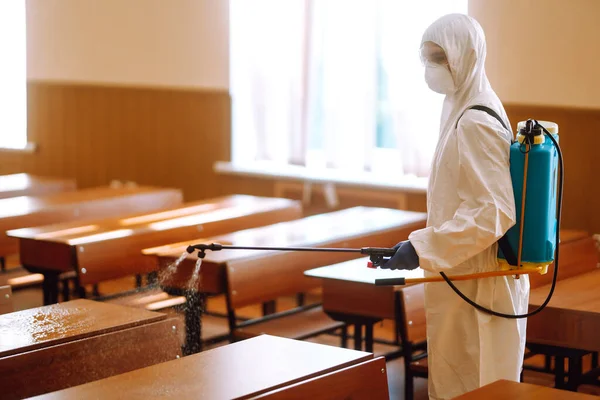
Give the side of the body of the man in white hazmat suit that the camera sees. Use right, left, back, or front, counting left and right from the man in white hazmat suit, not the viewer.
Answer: left

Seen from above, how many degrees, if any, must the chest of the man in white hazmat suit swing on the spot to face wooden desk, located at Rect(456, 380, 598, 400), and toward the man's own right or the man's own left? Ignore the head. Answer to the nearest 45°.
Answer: approximately 90° to the man's own left

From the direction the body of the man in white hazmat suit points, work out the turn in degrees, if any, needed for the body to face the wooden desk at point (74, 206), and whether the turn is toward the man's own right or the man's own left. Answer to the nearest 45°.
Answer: approximately 45° to the man's own right

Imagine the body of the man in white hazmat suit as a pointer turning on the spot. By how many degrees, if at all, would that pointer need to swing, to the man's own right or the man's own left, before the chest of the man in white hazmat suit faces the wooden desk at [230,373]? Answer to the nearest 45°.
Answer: approximately 45° to the man's own left

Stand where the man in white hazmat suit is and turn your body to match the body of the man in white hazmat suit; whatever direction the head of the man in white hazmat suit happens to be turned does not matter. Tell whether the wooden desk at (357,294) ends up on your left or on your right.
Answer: on your right

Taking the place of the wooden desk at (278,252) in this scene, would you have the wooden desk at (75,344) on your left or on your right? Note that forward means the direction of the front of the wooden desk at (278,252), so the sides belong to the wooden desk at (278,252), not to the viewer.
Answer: on your right

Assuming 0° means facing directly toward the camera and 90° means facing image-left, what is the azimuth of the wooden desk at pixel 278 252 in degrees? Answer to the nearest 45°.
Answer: approximately 315°

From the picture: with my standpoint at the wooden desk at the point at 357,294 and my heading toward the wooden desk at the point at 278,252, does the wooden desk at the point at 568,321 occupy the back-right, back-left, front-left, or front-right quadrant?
back-right

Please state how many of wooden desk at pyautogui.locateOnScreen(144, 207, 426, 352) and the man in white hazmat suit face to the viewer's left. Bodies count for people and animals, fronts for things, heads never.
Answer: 1

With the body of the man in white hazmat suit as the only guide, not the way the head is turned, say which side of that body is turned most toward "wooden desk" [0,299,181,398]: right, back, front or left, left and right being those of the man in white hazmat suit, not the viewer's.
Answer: front
